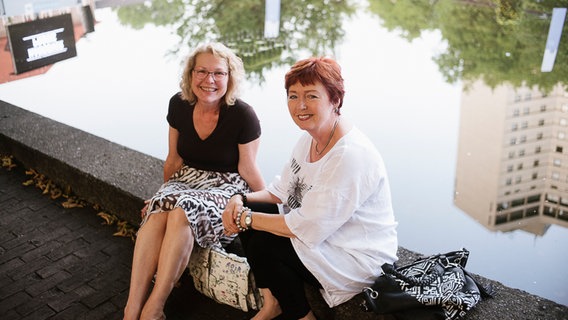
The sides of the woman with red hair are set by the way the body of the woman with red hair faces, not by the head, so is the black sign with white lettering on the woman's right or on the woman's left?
on the woman's right

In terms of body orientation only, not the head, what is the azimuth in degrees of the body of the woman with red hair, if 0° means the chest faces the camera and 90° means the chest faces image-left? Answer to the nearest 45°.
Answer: approximately 45°
